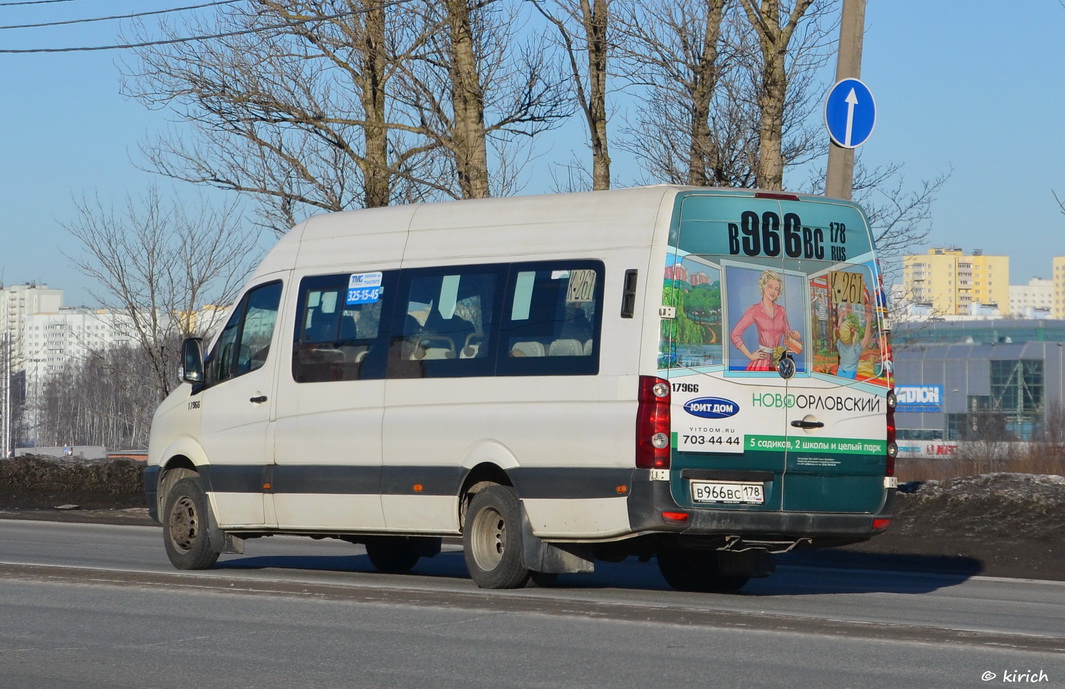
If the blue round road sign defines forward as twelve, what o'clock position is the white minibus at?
The white minibus is roughly at 2 o'clock from the blue round road sign.

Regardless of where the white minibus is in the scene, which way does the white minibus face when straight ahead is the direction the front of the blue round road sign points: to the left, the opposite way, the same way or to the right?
the opposite way

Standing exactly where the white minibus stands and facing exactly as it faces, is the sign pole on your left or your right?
on your right

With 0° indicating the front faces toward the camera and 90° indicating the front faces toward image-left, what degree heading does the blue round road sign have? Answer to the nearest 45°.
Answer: approximately 315°

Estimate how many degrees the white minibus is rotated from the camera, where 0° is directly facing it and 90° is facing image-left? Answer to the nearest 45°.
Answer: approximately 135°
